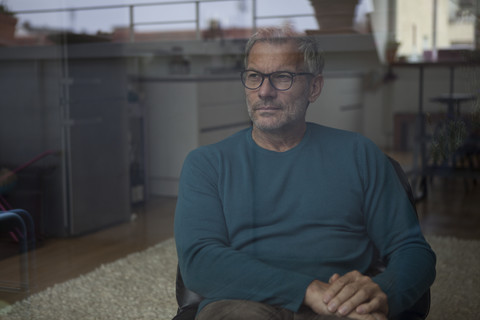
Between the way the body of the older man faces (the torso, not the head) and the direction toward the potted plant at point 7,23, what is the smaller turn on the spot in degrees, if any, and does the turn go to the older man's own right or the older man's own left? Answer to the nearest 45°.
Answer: approximately 135° to the older man's own right

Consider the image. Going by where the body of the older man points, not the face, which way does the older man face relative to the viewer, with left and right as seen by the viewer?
facing the viewer

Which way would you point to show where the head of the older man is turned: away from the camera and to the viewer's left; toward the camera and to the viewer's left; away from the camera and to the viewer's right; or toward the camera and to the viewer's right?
toward the camera and to the viewer's left

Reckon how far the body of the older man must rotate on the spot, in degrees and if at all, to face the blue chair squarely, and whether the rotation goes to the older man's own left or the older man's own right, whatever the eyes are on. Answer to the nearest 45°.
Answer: approximately 135° to the older man's own right
